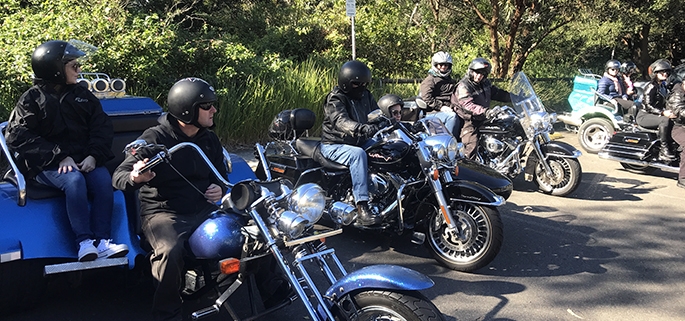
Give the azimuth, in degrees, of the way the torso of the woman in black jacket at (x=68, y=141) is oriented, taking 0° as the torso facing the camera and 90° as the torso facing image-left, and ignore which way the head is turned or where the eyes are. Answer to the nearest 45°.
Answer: approximately 315°

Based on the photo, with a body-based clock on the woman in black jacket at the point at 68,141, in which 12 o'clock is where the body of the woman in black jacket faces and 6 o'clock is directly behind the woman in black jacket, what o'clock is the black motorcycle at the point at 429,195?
The black motorcycle is roughly at 11 o'clock from the woman in black jacket.

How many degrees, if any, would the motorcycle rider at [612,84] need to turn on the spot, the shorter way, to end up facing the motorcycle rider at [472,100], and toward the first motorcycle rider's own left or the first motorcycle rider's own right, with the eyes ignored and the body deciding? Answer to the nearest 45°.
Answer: approximately 45° to the first motorcycle rider's own right

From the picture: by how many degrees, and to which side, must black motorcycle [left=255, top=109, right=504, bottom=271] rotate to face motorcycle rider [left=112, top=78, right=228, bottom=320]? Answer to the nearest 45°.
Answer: approximately 90° to its right

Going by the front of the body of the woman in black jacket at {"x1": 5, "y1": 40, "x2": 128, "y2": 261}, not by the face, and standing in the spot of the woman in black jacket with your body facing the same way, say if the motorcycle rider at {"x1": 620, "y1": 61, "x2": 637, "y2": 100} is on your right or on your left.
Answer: on your left

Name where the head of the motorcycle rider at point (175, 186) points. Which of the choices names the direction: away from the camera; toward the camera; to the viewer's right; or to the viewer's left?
to the viewer's right

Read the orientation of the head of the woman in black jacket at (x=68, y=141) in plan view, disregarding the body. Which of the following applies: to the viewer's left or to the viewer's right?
to the viewer's right
